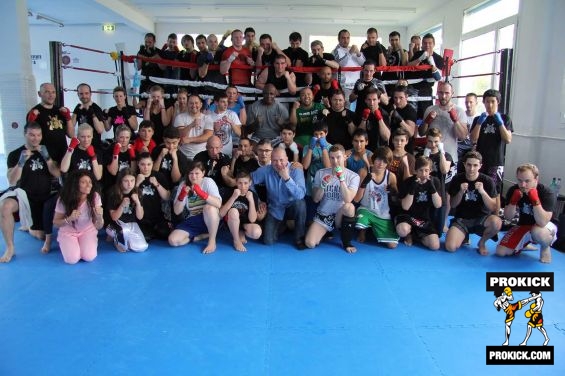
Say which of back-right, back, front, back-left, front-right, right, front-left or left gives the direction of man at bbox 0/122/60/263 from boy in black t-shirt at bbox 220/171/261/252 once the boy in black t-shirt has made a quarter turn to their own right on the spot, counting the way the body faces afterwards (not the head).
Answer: front

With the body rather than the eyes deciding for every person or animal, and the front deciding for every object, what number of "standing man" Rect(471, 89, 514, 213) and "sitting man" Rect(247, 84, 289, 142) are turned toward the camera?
2

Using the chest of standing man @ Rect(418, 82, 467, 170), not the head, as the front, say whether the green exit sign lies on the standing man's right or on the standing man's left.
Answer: on the standing man's right

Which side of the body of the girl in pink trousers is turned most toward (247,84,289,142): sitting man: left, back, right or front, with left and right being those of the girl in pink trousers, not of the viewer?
left

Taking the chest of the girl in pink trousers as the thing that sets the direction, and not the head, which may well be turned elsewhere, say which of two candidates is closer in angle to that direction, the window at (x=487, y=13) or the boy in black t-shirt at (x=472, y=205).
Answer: the boy in black t-shirt

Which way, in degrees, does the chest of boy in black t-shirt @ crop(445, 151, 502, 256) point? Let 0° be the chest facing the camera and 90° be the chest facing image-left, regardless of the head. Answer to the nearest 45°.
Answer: approximately 0°

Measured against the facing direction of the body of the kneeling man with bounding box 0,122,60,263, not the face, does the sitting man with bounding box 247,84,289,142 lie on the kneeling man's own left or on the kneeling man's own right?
on the kneeling man's own left

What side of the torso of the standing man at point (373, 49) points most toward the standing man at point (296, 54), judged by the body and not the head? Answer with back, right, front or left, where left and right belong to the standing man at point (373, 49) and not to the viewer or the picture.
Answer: right

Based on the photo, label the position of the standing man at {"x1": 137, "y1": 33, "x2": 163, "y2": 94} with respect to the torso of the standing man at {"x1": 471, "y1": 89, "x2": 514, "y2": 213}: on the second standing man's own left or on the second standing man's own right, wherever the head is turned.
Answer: on the second standing man's own right
